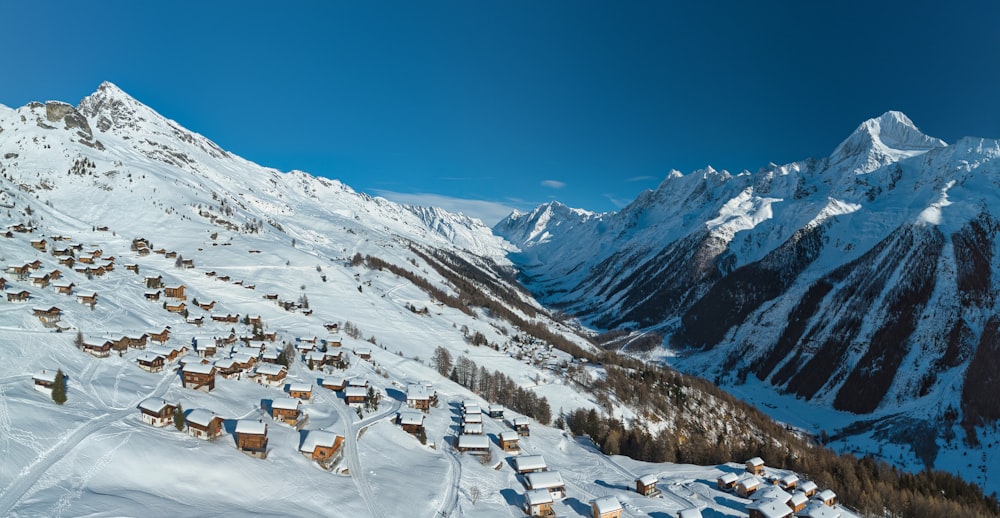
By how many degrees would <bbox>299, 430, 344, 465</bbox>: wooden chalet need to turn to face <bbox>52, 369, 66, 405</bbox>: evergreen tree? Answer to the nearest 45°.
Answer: approximately 135° to its right

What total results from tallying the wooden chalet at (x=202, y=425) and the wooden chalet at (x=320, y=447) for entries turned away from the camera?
0

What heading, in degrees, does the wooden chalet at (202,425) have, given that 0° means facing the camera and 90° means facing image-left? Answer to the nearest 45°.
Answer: approximately 315°
